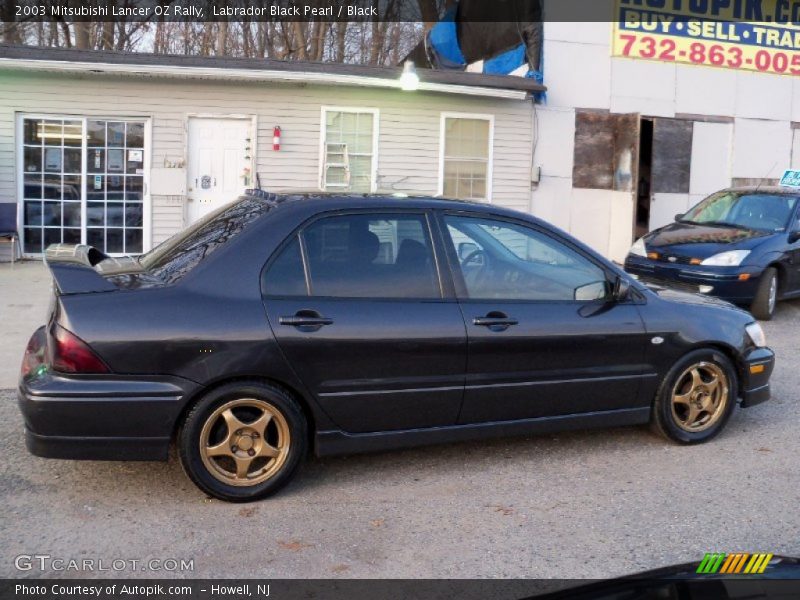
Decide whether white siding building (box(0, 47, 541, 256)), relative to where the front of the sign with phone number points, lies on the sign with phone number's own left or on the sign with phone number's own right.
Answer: on the sign with phone number's own right

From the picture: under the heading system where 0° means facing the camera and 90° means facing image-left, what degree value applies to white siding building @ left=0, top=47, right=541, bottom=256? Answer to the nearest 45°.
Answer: approximately 0°

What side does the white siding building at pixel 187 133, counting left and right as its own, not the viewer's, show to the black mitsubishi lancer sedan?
front

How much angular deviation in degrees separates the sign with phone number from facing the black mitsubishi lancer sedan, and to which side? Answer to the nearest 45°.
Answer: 0° — it already faces it

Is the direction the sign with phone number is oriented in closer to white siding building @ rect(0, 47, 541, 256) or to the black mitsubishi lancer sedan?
the black mitsubishi lancer sedan

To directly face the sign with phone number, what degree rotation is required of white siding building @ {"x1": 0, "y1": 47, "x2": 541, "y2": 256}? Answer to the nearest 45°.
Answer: approximately 90° to its left

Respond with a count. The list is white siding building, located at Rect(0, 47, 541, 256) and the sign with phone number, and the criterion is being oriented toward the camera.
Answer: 2
